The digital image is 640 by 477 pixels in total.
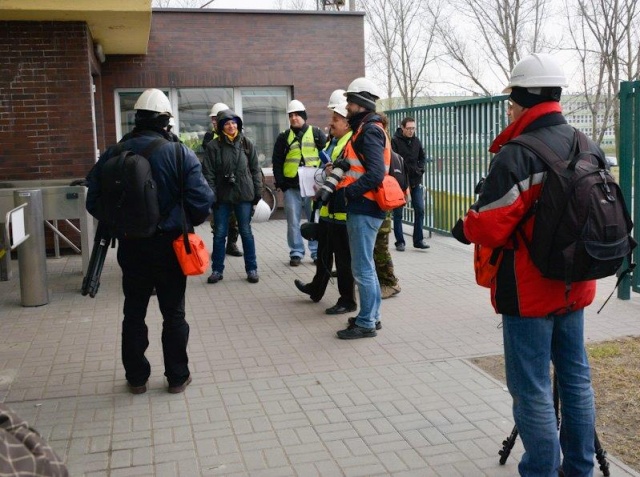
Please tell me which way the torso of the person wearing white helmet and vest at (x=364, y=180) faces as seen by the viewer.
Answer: to the viewer's left

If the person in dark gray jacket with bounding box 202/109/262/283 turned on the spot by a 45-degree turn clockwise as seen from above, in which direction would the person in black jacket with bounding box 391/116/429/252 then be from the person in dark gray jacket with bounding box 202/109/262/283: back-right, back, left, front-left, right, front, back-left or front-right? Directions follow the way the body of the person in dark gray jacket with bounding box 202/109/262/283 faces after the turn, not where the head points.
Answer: back

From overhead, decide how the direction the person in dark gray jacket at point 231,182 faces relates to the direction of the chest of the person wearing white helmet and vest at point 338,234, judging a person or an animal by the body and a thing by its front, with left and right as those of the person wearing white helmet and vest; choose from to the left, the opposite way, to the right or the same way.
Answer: to the left

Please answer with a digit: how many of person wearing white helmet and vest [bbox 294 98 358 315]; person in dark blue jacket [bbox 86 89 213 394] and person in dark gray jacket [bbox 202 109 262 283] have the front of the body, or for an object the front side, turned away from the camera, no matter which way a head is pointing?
1

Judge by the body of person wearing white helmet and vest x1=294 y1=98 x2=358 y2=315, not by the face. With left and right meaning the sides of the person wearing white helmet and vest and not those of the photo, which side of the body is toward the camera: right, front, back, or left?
left

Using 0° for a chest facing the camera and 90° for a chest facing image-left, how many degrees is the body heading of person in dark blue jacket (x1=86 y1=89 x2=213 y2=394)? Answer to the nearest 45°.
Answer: approximately 180°

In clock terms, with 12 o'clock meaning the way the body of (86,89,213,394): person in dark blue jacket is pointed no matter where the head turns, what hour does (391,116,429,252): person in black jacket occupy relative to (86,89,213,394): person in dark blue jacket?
(391,116,429,252): person in black jacket is roughly at 1 o'clock from (86,89,213,394): person in dark blue jacket.

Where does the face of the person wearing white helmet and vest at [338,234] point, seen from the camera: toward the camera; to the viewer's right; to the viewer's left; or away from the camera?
to the viewer's left

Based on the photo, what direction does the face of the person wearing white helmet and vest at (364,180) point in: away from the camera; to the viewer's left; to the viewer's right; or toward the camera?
to the viewer's left

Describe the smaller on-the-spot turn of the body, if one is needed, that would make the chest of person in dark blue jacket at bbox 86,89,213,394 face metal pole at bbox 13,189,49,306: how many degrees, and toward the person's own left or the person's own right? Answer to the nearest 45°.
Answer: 0° — they already face it

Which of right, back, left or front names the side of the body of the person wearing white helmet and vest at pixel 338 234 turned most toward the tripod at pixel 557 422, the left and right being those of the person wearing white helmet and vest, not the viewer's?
left

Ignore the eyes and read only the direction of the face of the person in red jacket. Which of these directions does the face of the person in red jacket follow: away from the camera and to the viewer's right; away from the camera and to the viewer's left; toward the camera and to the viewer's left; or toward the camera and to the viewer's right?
away from the camera and to the viewer's left

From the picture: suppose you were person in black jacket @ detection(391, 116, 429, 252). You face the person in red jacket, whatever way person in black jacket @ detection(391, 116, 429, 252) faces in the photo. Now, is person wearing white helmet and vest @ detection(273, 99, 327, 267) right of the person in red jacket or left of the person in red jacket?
right

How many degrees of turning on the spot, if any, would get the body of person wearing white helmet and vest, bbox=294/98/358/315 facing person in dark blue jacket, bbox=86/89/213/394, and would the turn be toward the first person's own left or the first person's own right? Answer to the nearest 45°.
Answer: approximately 45° to the first person's own left
